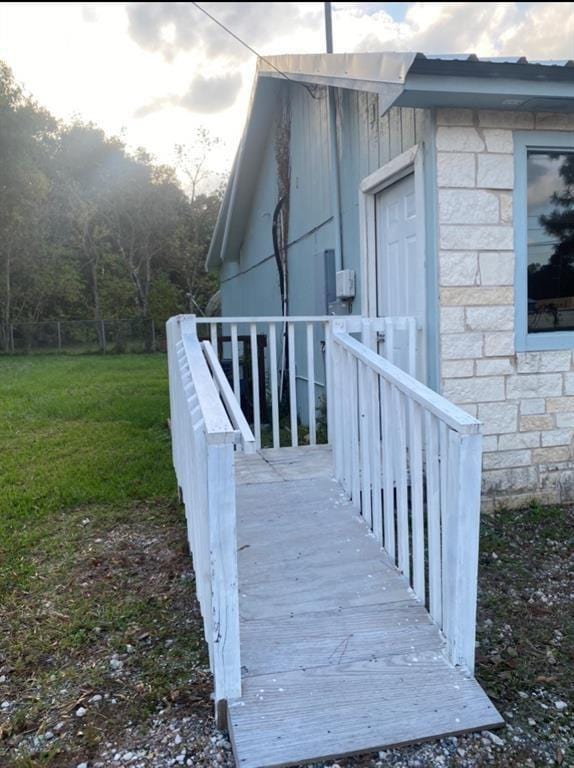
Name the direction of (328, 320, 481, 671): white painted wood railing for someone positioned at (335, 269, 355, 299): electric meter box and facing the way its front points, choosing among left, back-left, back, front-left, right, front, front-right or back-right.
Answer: left

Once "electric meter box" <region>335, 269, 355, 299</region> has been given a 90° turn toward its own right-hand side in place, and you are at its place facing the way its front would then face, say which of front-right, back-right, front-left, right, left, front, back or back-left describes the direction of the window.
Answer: back-right
